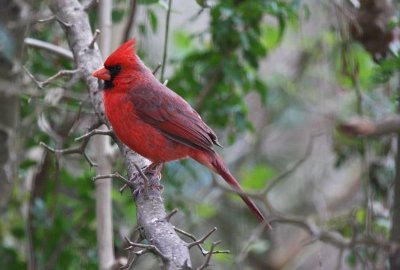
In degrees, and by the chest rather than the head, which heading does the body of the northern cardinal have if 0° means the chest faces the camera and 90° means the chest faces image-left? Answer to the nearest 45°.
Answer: approximately 90°

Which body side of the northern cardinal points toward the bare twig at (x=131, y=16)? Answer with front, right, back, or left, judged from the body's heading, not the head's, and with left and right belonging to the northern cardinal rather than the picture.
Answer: right

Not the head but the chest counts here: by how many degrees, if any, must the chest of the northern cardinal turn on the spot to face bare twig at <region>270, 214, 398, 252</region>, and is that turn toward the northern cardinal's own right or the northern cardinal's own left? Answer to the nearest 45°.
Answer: approximately 135° to the northern cardinal's own left
